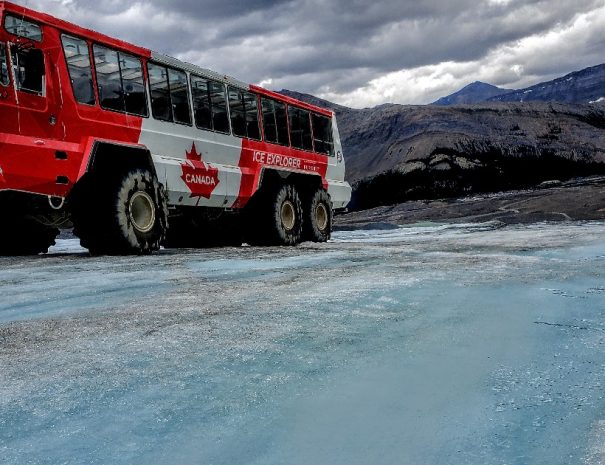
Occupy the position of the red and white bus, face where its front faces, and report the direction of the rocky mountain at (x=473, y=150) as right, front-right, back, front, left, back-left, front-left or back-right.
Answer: back

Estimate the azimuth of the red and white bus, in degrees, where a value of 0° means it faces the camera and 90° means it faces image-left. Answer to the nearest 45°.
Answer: approximately 45°
